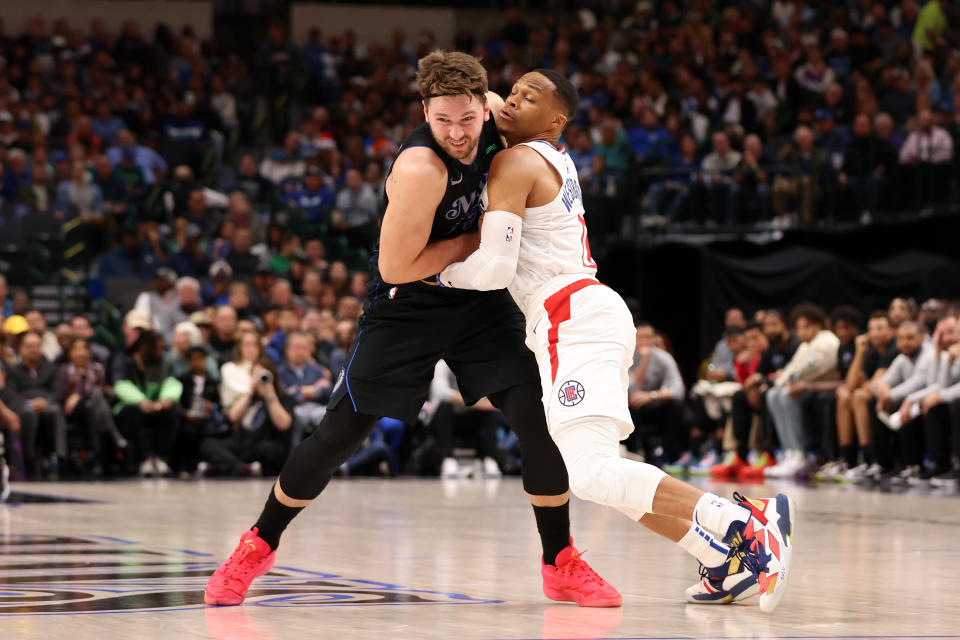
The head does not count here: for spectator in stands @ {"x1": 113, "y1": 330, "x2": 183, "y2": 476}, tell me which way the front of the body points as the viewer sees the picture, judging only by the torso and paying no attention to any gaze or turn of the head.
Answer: toward the camera

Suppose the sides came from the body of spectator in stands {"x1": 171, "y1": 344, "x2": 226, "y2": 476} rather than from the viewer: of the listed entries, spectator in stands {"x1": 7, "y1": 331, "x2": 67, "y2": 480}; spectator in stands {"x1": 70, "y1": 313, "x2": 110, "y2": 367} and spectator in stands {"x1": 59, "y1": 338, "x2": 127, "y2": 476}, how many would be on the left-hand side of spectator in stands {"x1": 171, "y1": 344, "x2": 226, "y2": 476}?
0

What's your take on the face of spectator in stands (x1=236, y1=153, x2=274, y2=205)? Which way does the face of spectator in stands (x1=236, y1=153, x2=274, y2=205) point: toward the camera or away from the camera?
toward the camera

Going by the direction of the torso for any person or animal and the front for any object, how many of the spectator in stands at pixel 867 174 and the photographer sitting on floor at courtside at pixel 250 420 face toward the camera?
2

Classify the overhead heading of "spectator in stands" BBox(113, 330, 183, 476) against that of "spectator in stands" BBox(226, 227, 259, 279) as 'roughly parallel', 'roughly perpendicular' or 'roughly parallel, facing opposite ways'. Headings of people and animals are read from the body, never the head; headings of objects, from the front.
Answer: roughly parallel

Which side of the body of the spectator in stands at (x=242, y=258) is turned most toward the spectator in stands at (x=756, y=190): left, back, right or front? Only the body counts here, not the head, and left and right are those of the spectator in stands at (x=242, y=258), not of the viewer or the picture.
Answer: left

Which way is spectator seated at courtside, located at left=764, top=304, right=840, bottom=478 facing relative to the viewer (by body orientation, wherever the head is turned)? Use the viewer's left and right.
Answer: facing the viewer and to the left of the viewer

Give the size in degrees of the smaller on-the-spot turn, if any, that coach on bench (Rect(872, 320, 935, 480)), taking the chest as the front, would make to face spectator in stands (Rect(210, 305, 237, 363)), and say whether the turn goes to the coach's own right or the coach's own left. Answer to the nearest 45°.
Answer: approximately 45° to the coach's own right

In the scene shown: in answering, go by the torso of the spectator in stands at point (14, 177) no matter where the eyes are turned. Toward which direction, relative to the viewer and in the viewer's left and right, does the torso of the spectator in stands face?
facing the viewer

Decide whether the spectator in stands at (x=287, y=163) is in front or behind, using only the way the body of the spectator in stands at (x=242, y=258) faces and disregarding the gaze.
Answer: behind

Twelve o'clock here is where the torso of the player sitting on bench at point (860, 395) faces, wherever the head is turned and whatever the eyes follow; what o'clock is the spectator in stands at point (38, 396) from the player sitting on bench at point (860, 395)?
the spectator in stands at point (38, 396) is roughly at 1 o'clock from the player sitting on bench at point (860, 395).

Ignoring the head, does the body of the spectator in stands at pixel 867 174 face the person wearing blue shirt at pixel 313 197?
no

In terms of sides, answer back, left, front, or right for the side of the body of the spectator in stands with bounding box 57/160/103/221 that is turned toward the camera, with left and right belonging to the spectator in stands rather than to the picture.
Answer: front

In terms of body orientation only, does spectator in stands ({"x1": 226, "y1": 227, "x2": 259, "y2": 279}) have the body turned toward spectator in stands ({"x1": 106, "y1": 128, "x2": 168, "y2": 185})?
no

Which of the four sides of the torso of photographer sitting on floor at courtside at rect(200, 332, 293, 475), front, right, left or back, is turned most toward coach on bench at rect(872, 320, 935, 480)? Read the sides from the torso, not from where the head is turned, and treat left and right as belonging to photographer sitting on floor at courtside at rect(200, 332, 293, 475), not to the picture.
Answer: left

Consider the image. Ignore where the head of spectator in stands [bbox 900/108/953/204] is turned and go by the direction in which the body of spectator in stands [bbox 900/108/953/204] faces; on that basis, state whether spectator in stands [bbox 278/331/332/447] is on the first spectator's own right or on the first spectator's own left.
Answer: on the first spectator's own right

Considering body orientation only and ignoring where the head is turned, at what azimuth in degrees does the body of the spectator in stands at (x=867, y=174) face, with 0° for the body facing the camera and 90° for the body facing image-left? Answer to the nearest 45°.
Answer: approximately 0°
